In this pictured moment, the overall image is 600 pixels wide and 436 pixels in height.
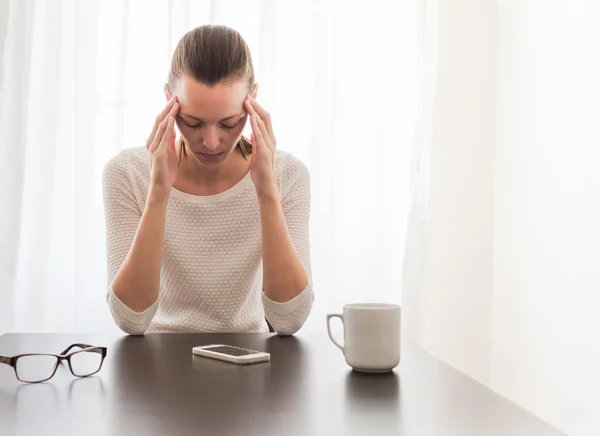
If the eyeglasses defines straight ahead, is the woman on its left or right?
on its left

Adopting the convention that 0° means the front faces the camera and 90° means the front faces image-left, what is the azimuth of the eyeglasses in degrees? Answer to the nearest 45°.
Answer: approximately 315°

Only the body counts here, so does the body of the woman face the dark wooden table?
yes

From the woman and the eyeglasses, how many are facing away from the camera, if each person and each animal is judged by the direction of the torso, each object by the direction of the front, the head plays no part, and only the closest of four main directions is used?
0
